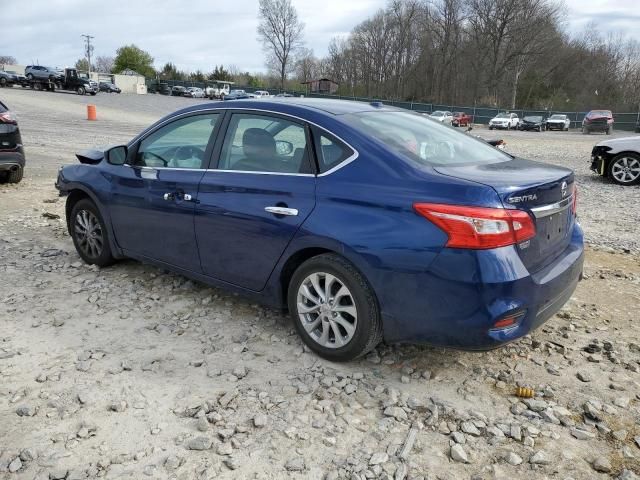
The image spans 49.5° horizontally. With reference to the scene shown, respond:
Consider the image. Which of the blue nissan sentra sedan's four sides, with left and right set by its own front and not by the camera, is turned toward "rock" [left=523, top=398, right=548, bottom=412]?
back

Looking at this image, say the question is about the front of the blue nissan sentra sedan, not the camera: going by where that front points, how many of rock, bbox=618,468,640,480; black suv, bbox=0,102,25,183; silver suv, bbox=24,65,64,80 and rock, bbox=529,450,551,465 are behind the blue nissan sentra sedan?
2

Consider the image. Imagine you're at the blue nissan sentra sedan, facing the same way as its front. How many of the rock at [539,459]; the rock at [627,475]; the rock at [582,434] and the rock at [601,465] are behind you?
4

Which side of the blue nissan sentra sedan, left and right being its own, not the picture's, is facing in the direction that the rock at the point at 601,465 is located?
back

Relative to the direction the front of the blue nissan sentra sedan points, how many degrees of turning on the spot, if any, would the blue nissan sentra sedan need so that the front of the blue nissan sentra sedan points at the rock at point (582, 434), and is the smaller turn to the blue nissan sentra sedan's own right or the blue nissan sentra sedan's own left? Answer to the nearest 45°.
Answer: approximately 180°

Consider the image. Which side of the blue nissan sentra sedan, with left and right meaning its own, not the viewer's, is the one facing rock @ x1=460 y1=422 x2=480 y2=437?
back

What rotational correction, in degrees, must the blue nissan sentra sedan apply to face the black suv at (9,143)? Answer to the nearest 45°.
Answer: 0° — it already faces it

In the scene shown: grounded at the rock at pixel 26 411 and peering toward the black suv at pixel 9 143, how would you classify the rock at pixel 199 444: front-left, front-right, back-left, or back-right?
back-right

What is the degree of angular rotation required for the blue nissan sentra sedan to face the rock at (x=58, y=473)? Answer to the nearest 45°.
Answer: approximately 90° to its left

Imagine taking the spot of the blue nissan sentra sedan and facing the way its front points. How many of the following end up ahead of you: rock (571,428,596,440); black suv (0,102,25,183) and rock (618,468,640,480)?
1

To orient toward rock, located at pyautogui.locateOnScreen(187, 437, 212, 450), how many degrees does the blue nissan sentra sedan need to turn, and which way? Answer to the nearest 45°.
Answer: approximately 90° to its left

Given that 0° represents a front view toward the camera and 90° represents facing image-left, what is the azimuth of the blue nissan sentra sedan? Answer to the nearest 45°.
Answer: approximately 135°

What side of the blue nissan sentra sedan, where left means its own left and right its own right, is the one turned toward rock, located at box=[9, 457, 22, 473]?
left

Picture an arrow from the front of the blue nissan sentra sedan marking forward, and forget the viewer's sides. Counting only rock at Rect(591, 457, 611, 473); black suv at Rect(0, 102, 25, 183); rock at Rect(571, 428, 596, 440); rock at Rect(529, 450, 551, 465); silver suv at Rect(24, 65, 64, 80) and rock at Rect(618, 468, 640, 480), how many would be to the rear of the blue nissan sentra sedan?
4

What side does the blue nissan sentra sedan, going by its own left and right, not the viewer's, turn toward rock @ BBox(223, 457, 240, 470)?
left
